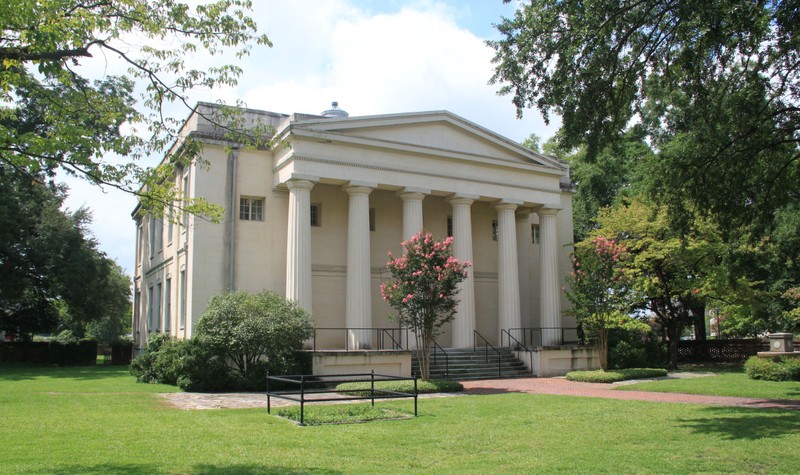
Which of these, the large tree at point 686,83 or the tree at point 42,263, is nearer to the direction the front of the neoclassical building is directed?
the large tree

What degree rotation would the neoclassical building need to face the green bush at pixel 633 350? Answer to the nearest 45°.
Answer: approximately 45° to its left

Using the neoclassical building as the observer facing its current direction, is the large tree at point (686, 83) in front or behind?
in front

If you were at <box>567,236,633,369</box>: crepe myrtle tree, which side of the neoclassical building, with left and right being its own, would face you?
front

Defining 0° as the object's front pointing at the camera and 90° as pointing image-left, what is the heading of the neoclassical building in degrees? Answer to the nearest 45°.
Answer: approximately 315°

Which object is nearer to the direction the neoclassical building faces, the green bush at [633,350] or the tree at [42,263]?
the green bush

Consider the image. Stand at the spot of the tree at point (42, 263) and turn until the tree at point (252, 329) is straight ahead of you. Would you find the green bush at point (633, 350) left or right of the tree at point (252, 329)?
left

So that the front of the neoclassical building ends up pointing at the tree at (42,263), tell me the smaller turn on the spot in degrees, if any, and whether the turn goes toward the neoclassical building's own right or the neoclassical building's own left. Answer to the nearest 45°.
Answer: approximately 180°

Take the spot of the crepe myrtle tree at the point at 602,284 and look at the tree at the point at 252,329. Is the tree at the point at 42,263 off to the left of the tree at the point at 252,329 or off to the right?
right
